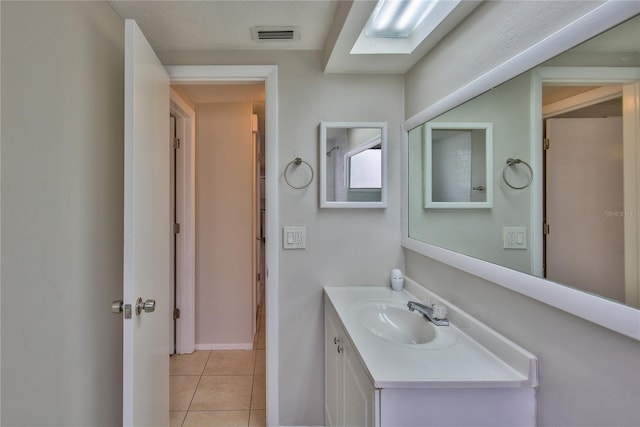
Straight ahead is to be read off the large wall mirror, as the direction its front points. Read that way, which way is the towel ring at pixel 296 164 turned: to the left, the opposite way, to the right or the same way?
to the left

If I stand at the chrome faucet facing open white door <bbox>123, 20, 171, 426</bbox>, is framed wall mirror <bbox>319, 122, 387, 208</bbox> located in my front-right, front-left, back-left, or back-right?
front-right

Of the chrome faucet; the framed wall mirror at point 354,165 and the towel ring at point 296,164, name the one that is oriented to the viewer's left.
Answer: the chrome faucet

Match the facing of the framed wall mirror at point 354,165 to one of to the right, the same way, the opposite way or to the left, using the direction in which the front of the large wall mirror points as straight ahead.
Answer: to the left

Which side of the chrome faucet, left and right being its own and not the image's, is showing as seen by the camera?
left

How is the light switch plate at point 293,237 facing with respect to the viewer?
toward the camera

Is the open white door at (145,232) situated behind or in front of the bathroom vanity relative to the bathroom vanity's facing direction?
in front

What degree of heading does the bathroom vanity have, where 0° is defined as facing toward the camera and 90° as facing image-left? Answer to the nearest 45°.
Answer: approximately 90°

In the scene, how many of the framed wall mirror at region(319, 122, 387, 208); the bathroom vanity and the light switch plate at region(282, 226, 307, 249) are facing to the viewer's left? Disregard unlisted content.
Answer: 1
